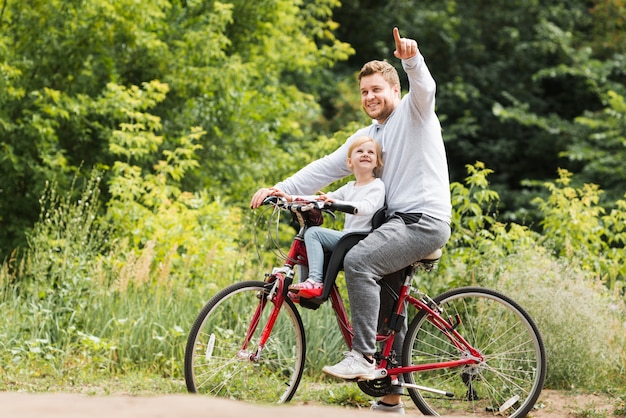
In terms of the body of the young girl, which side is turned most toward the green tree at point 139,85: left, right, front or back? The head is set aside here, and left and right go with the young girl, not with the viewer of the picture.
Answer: right

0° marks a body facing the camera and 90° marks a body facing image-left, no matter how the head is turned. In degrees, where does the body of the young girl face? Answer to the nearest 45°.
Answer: approximately 45°
